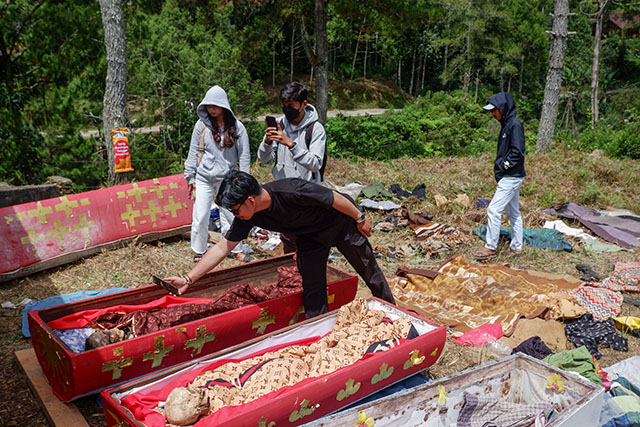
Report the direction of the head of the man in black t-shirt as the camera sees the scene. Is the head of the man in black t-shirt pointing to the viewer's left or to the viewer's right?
to the viewer's left

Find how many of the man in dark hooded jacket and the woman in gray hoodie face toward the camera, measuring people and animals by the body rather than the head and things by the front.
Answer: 1

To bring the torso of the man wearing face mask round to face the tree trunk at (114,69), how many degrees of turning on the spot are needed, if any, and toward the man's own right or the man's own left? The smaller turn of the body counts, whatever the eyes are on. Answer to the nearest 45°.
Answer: approximately 90° to the man's own right

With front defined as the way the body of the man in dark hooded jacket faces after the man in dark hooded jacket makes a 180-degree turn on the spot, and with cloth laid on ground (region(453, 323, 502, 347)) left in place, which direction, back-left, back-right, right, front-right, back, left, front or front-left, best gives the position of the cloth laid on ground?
right

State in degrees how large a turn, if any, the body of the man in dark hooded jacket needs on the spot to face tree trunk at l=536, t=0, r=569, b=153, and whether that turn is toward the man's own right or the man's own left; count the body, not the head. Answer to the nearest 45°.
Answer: approximately 90° to the man's own right

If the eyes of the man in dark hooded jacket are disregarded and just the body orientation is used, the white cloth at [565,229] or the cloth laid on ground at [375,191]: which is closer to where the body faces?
the cloth laid on ground

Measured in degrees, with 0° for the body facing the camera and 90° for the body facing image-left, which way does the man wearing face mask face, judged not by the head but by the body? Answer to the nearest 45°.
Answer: approximately 45°

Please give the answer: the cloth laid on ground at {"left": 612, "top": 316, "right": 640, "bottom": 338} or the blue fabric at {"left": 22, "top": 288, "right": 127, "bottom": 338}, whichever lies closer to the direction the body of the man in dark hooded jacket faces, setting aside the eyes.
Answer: the blue fabric

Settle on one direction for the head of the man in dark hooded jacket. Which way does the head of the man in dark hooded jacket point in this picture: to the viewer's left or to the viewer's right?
to the viewer's left

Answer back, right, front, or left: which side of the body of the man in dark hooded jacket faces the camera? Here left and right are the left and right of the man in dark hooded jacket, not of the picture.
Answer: left
